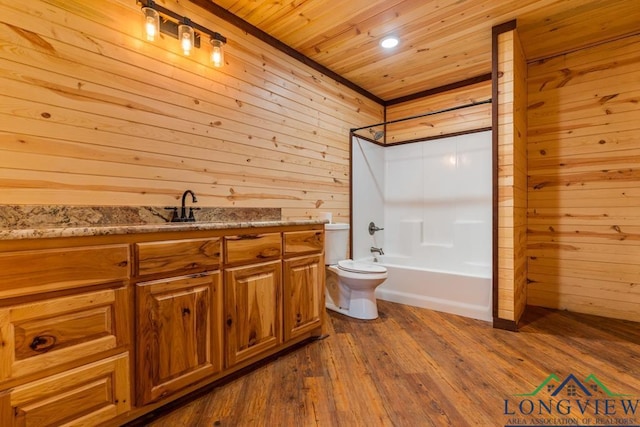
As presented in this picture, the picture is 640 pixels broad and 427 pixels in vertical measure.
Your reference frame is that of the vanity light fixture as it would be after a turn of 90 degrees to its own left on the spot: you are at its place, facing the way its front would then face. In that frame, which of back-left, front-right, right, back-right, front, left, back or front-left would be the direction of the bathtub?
front-right

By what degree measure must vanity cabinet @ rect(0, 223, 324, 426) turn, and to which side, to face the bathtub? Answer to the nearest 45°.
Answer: approximately 45° to its left

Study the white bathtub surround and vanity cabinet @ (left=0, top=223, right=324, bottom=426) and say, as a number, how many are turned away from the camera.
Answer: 0

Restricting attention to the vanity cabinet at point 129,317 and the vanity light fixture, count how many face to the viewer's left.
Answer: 0

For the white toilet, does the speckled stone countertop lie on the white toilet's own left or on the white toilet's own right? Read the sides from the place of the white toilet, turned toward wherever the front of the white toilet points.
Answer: on the white toilet's own right

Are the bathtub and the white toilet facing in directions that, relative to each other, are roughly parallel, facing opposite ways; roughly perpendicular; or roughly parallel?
roughly perpendicular

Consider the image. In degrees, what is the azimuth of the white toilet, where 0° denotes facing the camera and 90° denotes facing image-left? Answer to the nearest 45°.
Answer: approximately 315°

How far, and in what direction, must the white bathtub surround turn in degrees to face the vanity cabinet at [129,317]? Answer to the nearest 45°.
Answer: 0° — it already faces it

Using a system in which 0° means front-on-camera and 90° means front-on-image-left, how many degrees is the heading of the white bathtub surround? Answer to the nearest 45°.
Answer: approximately 45°

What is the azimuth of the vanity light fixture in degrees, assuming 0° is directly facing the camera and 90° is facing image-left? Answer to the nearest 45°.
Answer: approximately 315°

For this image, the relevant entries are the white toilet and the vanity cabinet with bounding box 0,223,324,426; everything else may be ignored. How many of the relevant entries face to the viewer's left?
0
